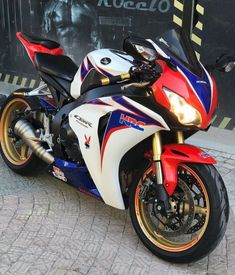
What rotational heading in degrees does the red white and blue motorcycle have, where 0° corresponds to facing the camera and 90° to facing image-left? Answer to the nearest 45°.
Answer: approximately 315°
